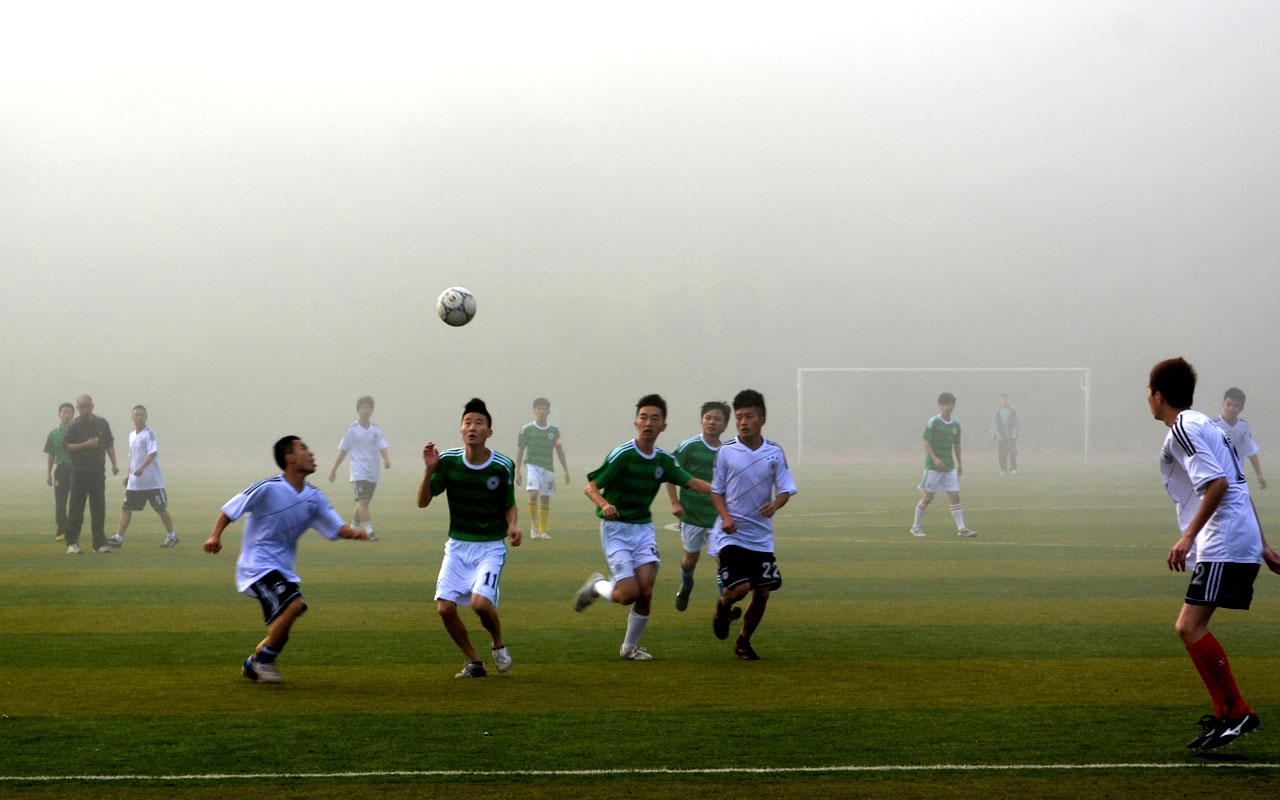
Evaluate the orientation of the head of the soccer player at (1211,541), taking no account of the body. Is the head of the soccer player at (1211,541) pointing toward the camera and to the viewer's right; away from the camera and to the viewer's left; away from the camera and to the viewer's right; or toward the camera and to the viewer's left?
away from the camera and to the viewer's left

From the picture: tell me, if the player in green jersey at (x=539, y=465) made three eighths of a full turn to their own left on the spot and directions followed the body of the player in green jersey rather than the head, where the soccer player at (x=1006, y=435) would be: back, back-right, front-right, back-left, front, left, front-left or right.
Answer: front

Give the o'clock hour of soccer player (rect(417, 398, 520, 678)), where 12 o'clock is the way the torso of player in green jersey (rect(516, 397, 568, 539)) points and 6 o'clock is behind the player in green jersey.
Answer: The soccer player is roughly at 12 o'clock from the player in green jersey.

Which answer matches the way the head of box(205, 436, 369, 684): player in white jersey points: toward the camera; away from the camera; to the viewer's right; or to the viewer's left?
to the viewer's right

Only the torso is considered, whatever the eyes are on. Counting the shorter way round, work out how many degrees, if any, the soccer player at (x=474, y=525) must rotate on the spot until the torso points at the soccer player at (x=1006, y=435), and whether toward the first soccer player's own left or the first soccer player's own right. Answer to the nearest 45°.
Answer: approximately 135° to the first soccer player's own left

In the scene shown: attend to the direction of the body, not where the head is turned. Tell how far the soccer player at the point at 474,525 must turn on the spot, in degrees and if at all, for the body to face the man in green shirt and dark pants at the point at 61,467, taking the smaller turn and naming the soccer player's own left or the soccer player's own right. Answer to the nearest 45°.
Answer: approximately 135° to the soccer player's own right

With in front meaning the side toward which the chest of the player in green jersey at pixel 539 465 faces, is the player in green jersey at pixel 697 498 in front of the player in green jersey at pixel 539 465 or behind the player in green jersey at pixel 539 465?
in front

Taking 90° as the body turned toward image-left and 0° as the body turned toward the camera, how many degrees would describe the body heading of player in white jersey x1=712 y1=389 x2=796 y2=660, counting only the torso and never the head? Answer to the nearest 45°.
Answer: approximately 0°

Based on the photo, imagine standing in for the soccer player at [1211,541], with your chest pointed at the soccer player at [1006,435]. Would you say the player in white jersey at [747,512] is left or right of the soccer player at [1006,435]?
left
